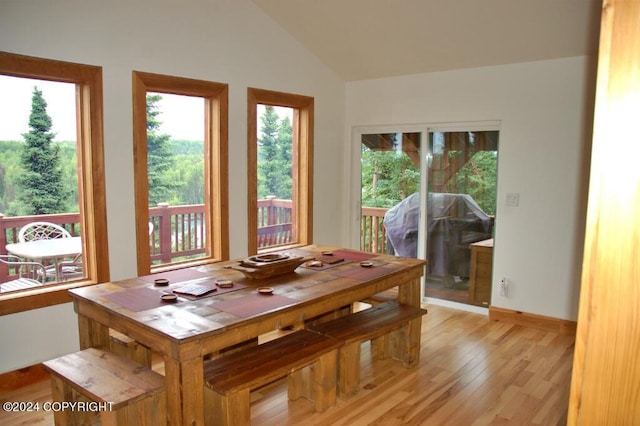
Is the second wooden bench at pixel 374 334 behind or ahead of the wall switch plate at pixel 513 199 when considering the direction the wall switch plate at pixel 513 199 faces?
ahead

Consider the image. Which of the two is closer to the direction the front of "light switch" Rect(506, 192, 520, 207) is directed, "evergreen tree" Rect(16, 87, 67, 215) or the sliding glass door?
the evergreen tree

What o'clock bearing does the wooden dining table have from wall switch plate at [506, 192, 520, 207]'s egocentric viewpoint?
The wooden dining table is roughly at 1 o'clock from the wall switch plate.

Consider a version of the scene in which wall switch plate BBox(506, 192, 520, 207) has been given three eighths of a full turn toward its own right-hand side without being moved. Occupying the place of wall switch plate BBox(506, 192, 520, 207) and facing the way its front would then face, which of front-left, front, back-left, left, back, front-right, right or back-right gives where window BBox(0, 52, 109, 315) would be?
left

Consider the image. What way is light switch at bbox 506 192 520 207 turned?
toward the camera

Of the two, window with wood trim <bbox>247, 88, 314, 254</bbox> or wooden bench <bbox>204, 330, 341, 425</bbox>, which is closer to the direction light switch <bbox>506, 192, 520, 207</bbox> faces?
the wooden bench

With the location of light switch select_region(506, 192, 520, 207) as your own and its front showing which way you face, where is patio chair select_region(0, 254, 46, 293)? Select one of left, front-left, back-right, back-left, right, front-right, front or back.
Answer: front-right

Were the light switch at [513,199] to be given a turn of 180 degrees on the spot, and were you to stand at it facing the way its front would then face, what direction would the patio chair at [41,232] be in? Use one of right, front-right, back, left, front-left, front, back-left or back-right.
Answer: back-left
